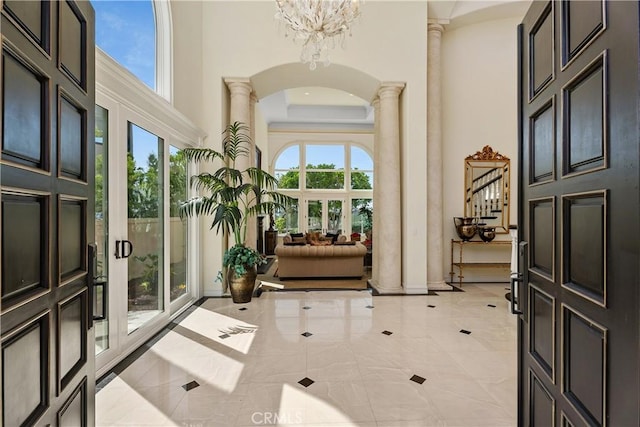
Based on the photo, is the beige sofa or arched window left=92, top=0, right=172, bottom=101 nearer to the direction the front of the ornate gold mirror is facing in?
the arched window

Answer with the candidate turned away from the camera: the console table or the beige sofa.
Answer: the beige sofa

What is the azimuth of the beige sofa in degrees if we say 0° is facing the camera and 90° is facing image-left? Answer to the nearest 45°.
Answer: approximately 180°

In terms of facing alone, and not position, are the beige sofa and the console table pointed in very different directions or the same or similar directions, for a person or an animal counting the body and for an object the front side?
very different directions

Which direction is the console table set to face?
toward the camera

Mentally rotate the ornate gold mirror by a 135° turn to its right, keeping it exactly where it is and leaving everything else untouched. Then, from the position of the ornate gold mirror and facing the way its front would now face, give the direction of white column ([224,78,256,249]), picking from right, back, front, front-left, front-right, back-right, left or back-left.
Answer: left

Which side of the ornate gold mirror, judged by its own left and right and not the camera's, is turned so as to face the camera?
front

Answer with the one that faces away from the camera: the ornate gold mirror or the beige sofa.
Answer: the beige sofa

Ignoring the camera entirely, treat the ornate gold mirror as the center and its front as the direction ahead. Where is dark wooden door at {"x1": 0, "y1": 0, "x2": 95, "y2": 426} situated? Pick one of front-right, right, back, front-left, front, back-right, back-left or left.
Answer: front

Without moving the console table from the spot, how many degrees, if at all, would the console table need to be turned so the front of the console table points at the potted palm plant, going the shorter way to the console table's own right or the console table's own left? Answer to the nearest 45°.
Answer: approximately 45° to the console table's own right

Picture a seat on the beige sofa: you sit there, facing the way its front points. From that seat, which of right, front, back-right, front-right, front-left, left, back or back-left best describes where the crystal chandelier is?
back

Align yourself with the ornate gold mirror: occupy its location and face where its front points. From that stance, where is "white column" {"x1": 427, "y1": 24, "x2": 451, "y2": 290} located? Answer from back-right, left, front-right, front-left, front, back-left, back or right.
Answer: front-right

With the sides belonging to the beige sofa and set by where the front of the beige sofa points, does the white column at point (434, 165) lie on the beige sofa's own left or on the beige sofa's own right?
on the beige sofa's own right
